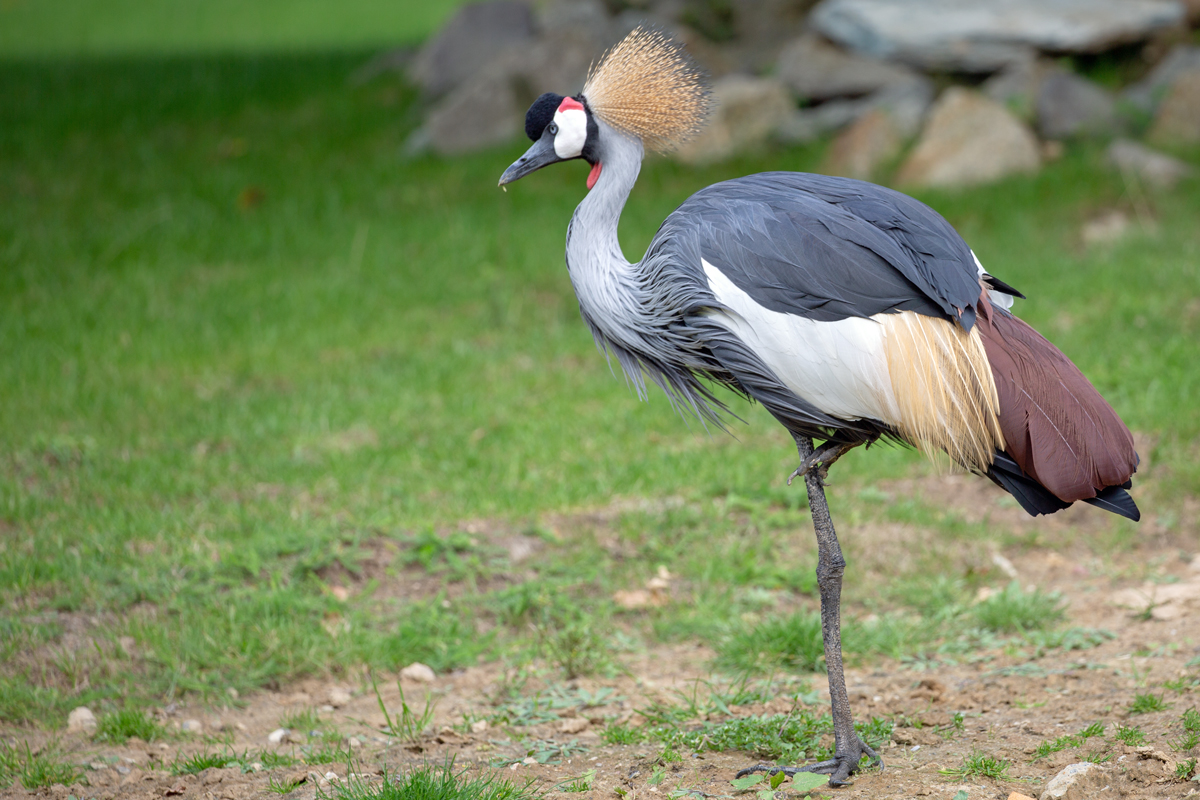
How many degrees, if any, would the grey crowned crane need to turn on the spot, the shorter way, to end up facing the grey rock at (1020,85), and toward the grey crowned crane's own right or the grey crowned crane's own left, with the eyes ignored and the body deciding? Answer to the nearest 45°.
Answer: approximately 90° to the grey crowned crane's own right

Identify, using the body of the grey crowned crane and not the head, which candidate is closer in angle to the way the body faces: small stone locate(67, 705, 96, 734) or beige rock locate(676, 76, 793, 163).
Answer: the small stone

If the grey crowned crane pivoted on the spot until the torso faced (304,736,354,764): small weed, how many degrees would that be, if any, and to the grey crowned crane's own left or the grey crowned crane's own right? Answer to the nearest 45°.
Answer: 0° — it already faces it

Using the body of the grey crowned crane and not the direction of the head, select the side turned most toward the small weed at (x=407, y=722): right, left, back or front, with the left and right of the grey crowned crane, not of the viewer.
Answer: front

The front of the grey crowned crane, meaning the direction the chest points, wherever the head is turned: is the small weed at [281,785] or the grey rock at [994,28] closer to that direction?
the small weed

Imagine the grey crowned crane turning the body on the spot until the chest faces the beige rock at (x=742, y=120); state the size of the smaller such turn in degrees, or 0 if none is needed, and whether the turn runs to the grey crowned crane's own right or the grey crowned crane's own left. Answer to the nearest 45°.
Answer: approximately 90° to the grey crowned crane's own right

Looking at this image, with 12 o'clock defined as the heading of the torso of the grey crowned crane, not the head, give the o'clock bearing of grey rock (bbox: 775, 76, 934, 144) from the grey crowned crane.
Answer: The grey rock is roughly at 3 o'clock from the grey crowned crane.

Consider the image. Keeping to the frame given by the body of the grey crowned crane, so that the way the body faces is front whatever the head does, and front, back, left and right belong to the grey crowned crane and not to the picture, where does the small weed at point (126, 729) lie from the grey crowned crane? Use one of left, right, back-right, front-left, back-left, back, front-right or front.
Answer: front

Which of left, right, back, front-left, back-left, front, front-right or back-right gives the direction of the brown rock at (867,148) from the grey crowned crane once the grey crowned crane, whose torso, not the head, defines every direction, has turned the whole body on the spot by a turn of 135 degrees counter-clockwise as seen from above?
back-left

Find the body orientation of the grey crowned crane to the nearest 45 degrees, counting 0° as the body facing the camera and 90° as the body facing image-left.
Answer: approximately 90°

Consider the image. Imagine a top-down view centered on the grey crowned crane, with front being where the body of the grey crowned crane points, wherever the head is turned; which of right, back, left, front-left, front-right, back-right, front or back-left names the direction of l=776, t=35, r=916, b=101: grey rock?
right

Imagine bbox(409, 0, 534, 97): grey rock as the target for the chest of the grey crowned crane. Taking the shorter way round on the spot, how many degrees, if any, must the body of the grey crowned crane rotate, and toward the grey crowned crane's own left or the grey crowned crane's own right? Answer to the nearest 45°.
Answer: approximately 90° to the grey crowned crane's own right

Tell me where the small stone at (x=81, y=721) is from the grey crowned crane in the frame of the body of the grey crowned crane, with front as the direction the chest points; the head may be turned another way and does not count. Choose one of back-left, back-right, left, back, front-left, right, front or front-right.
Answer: front
